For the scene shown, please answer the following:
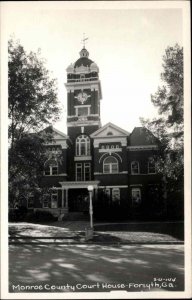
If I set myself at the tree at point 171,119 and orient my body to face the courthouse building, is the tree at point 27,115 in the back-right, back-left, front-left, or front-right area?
front-left

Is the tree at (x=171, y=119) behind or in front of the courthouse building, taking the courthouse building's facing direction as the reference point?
in front

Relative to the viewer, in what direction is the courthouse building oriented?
toward the camera

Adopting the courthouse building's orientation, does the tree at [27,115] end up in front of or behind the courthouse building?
in front

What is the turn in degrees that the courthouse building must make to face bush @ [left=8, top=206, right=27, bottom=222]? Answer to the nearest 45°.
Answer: approximately 45° to its right
